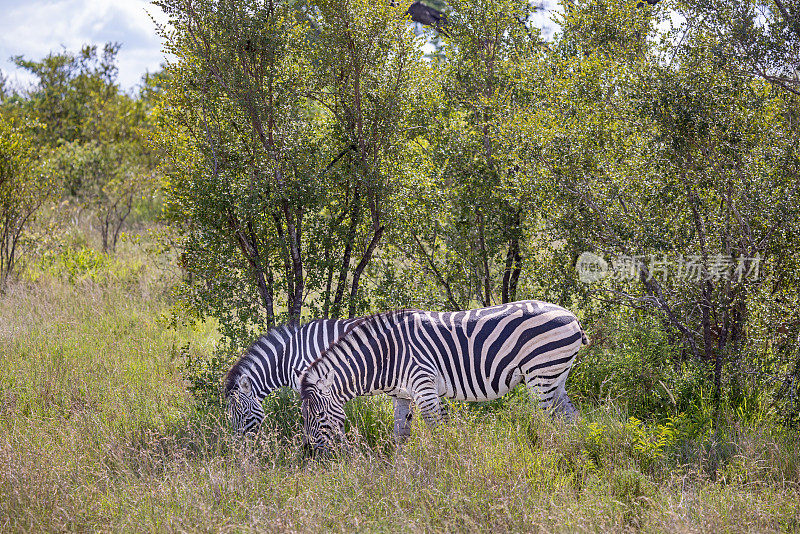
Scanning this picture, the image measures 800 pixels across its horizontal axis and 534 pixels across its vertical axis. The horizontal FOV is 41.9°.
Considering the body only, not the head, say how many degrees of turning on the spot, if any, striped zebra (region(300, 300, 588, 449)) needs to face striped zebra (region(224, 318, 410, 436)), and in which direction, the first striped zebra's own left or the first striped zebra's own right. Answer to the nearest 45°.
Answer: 0° — it already faces it

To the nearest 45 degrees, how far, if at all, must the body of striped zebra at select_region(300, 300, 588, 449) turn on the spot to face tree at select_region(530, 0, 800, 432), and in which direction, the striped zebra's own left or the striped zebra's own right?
approximately 180°

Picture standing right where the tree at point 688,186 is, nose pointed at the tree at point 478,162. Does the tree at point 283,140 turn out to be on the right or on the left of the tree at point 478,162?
left

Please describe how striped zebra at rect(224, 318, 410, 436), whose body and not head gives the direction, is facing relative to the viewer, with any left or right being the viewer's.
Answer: facing to the left of the viewer

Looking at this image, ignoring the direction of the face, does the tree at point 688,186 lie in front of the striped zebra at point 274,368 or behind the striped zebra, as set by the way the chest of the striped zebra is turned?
behind

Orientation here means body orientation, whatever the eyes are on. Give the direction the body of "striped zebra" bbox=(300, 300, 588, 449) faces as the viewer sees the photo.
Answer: to the viewer's left
